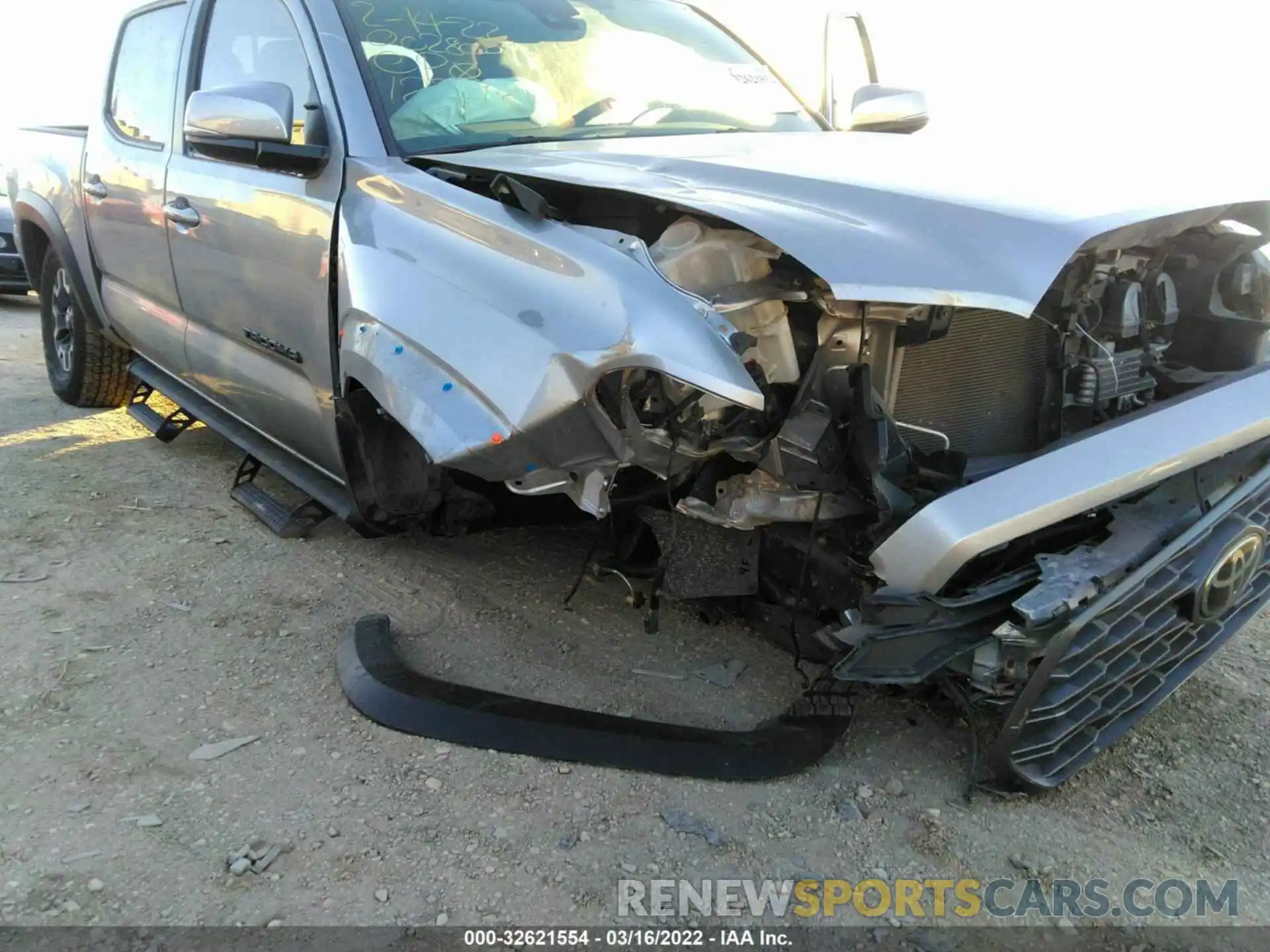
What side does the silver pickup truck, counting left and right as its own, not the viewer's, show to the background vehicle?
back
